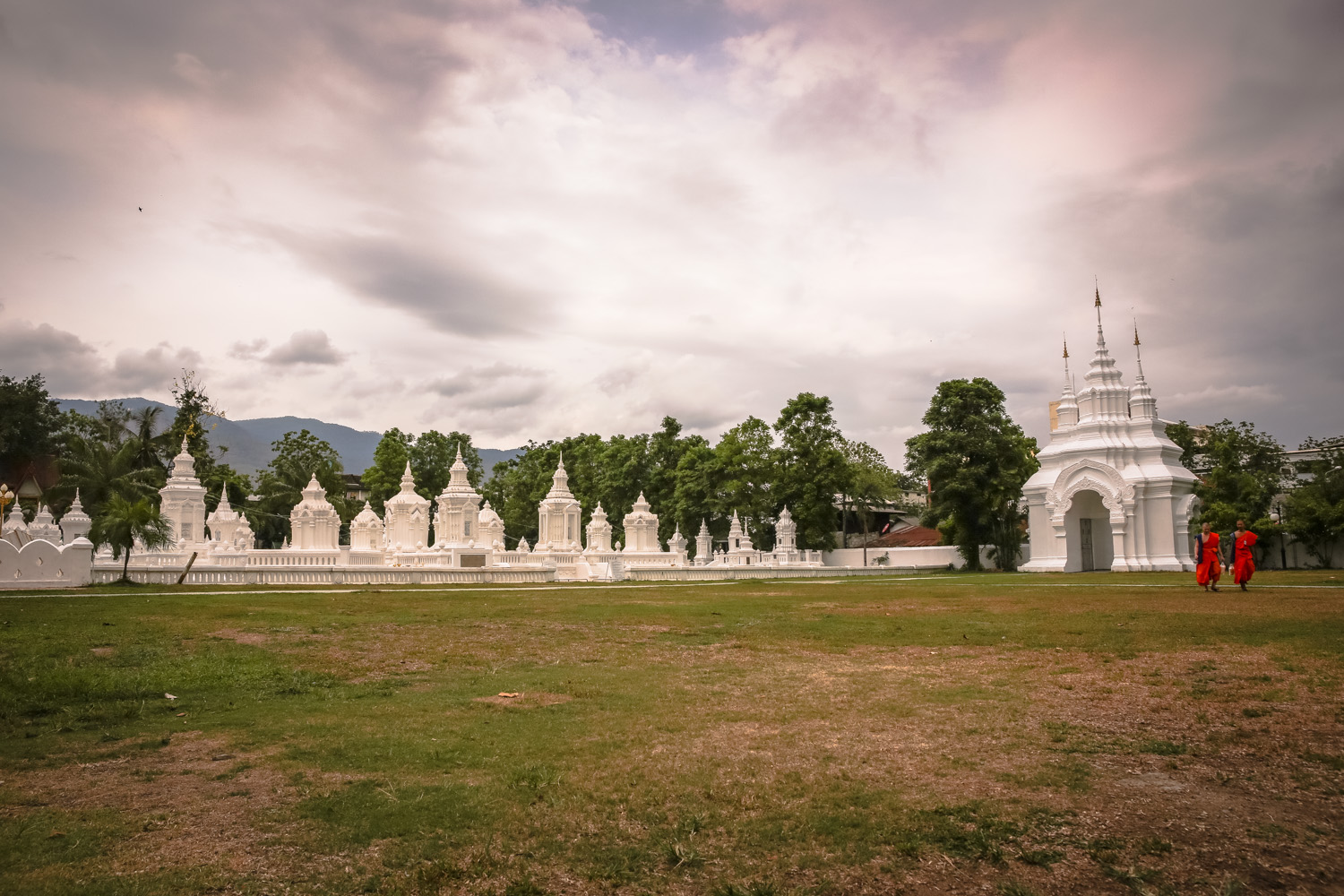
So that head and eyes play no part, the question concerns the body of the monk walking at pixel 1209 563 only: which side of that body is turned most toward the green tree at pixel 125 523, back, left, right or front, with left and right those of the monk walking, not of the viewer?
right

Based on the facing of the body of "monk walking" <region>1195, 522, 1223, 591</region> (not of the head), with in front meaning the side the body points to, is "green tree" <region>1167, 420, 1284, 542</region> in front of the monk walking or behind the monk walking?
behind

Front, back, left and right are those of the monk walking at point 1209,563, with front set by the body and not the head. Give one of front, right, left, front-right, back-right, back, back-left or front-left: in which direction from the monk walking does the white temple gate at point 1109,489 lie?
back

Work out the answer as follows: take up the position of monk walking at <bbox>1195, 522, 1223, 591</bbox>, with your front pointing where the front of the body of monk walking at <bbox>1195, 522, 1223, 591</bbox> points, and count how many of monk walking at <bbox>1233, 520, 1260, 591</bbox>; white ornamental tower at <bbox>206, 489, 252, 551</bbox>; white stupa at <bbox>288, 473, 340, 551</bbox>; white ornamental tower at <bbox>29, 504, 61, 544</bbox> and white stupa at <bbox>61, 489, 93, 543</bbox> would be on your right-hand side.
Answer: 4

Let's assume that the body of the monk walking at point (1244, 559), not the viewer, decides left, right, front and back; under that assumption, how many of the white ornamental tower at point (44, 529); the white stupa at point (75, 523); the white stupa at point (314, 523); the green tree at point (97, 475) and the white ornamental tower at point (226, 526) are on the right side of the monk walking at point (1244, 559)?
5

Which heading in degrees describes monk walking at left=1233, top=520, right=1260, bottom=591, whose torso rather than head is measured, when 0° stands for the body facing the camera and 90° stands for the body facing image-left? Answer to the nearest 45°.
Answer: approximately 0°

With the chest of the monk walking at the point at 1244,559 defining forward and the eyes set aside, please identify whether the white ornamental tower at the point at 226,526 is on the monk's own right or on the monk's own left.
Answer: on the monk's own right

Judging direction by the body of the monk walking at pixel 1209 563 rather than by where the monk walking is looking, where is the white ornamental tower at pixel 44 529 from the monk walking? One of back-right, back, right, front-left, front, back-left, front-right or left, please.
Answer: right

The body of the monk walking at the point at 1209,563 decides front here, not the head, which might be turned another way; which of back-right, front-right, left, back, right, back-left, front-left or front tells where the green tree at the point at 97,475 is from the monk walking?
right

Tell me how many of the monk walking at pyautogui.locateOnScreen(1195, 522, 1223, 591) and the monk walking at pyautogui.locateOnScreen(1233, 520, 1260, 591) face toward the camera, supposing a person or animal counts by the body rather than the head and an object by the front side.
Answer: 2

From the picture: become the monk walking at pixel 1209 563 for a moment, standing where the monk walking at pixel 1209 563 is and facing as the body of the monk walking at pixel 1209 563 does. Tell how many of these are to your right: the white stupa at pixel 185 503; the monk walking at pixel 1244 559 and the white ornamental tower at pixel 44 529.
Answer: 2

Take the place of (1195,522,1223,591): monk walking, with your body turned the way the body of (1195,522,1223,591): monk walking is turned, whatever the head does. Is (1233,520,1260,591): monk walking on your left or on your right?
on your left

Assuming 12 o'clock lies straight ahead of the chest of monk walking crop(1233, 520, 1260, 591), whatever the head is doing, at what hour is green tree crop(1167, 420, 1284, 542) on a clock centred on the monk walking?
The green tree is roughly at 6 o'clock from the monk walking.

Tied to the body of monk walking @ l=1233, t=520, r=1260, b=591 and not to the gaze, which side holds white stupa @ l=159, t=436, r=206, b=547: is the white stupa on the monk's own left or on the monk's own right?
on the monk's own right
